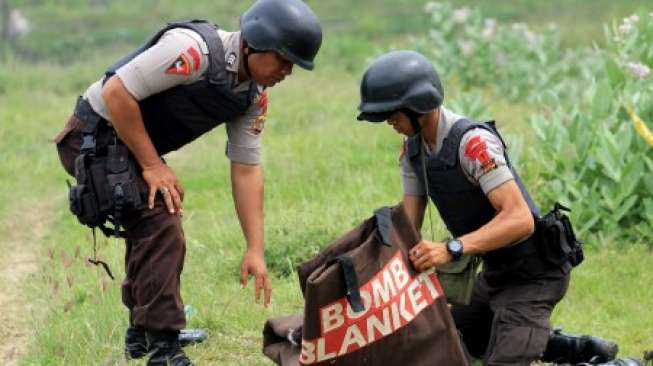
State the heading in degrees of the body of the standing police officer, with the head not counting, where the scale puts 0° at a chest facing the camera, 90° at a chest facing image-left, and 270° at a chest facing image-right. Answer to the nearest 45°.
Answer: approximately 270°

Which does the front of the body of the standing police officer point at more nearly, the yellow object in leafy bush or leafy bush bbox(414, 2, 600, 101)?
the yellow object in leafy bush

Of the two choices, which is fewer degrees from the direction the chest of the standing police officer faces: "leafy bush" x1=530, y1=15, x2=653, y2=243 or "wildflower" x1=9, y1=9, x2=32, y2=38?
the leafy bush

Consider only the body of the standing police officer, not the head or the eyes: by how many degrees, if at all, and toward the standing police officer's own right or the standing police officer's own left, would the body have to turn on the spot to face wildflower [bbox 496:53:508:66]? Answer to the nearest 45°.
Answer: approximately 45° to the standing police officer's own left

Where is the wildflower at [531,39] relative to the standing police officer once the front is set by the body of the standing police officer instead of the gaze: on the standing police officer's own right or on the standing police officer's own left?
on the standing police officer's own left

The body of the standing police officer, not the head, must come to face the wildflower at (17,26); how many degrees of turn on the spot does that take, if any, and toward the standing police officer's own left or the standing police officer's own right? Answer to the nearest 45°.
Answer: approximately 90° to the standing police officer's own left

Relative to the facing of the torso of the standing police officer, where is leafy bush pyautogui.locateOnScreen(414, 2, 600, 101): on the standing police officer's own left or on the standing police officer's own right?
on the standing police officer's own left

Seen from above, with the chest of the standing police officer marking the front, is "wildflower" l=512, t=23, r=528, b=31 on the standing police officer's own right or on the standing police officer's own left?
on the standing police officer's own left
